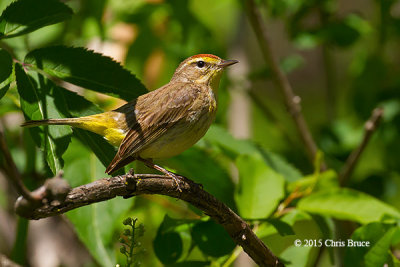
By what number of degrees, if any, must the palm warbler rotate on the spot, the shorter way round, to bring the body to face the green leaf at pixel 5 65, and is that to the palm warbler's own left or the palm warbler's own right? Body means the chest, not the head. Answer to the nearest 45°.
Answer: approximately 135° to the palm warbler's own right

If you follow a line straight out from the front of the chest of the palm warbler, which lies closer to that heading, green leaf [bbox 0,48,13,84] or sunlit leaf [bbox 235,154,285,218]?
the sunlit leaf

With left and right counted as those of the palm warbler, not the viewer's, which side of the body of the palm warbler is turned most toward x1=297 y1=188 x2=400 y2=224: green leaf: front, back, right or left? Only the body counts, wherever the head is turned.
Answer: front

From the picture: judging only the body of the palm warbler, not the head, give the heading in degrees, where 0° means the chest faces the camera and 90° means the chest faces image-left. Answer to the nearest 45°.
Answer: approximately 270°

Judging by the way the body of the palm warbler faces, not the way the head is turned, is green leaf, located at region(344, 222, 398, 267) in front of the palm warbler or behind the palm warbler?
in front

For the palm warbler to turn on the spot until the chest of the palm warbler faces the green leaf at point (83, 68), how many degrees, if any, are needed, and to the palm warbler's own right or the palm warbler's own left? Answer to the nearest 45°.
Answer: approximately 135° to the palm warbler's own right

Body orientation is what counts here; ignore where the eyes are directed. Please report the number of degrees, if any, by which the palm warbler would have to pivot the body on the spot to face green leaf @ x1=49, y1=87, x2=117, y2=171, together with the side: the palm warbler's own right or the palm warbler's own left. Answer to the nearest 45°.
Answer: approximately 135° to the palm warbler's own right

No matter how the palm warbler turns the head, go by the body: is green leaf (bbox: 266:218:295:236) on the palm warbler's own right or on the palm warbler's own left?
on the palm warbler's own left
